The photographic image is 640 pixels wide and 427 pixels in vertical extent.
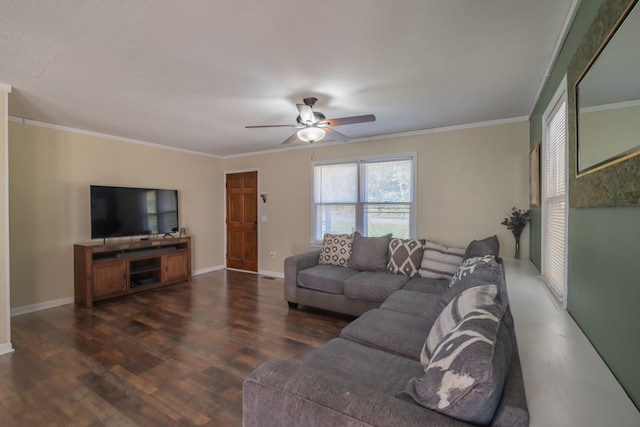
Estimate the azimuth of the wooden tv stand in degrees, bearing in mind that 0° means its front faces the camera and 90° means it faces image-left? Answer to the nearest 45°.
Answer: approximately 315°

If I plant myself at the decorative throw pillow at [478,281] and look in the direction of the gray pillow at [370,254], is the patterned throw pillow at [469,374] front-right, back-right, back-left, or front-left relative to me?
back-left

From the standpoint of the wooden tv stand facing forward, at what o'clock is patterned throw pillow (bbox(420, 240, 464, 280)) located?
The patterned throw pillow is roughly at 12 o'clock from the wooden tv stand.

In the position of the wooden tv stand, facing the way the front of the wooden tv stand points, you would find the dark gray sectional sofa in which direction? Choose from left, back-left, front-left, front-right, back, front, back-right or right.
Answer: front-right

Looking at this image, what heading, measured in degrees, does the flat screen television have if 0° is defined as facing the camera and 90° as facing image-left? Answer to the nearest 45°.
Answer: approximately 315°

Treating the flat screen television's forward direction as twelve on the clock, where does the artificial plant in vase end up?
The artificial plant in vase is roughly at 12 o'clock from the flat screen television.

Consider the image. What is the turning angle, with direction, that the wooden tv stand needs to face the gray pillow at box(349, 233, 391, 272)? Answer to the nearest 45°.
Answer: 0° — it already faces it

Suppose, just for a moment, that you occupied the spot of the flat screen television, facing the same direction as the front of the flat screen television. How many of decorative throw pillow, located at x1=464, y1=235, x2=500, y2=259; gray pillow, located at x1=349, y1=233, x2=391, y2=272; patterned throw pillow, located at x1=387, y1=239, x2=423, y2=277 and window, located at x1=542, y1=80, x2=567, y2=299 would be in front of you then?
4

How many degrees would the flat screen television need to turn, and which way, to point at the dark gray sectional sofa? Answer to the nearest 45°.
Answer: approximately 45° to its right
